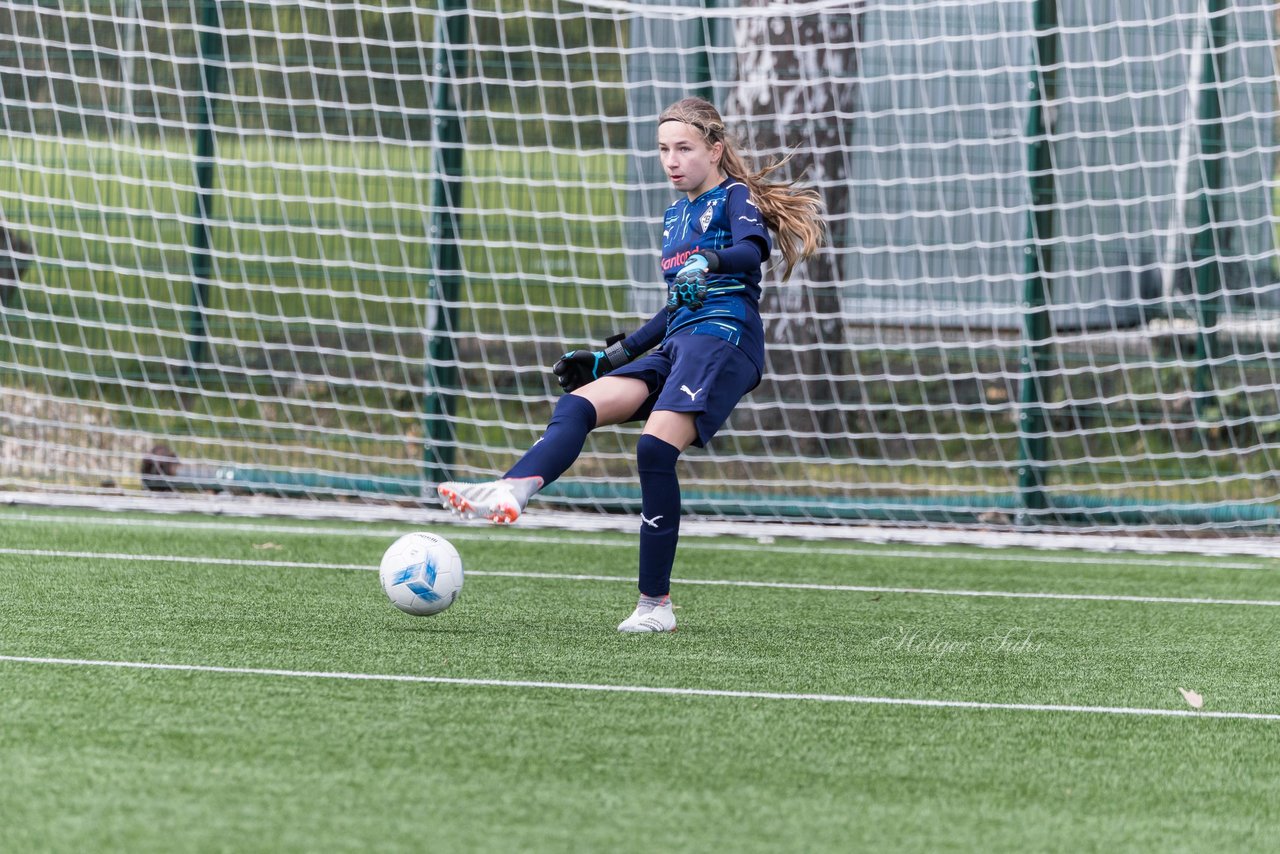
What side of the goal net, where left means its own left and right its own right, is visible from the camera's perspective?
front

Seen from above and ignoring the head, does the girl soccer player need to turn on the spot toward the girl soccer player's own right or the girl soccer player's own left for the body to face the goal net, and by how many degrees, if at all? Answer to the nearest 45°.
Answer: approximately 135° to the girl soccer player's own right

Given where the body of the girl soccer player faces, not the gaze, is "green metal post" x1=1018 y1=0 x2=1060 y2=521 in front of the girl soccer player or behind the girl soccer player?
behind

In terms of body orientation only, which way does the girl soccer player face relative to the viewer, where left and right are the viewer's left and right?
facing the viewer and to the left of the viewer

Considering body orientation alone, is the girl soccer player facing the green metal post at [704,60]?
no

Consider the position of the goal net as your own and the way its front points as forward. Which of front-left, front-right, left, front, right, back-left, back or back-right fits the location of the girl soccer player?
front

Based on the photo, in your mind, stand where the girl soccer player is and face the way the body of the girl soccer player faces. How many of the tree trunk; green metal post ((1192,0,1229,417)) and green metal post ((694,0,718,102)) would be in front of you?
0

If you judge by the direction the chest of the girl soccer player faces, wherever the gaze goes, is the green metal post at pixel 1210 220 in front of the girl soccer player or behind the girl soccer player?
behind

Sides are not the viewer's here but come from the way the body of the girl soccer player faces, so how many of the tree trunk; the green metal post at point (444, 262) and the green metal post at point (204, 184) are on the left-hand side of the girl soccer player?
0

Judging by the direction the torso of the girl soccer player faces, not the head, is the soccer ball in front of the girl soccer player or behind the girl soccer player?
in front

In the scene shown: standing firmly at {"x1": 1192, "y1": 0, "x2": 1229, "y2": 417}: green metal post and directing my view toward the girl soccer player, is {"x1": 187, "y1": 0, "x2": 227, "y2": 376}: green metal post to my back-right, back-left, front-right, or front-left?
front-right

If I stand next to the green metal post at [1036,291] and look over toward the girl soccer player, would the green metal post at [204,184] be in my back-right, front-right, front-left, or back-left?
front-right

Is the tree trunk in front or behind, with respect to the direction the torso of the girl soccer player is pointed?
behind

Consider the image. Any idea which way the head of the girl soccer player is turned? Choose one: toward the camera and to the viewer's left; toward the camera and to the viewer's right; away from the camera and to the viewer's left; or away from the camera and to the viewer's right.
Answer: toward the camera and to the viewer's left

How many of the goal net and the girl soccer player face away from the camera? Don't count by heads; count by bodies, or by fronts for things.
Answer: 0
